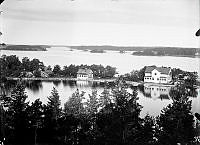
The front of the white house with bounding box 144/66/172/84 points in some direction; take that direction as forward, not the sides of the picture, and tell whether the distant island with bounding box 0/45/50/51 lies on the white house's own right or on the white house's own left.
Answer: on the white house's own right

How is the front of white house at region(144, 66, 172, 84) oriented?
toward the camera

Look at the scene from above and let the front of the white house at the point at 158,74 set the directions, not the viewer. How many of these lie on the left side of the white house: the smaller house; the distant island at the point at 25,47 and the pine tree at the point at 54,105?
0

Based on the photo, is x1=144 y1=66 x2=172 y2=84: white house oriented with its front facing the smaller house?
no

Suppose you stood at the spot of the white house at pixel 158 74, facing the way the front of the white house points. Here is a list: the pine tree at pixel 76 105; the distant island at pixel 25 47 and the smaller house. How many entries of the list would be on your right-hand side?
3
